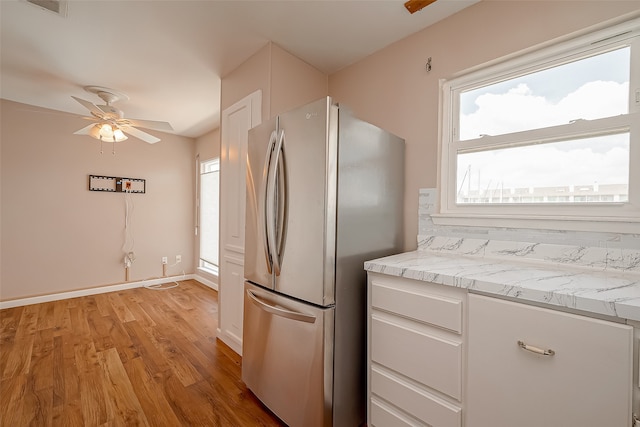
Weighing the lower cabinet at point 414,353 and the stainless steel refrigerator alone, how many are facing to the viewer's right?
0

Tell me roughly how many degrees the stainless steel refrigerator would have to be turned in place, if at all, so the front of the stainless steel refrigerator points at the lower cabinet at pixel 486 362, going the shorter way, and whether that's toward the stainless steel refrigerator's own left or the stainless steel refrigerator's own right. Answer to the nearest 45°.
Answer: approximately 90° to the stainless steel refrigerator's own left

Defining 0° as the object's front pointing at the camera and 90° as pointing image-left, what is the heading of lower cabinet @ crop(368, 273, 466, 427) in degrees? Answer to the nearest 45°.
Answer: approximately 45°

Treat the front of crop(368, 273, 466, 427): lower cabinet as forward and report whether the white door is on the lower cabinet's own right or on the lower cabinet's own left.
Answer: on the lower cabinet's own right

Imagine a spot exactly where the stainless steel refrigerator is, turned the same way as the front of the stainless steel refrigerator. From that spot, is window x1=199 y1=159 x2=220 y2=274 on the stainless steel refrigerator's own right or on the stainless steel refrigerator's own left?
on the stainless steel refrigerator's own right

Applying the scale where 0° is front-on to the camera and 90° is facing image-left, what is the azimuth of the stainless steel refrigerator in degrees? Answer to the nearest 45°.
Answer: approximately 45°

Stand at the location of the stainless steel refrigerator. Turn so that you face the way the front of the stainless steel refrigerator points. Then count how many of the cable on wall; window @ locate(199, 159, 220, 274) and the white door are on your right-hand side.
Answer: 3

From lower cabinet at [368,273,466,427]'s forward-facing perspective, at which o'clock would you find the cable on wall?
The cable on wall is roughly at 2 o'clock from the lower cabinet.

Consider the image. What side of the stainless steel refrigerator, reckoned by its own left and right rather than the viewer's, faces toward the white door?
right

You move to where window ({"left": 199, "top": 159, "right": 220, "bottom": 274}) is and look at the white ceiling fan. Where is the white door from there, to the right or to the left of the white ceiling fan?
left

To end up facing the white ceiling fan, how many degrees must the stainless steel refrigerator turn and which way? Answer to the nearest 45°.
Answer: approximately 90° to its right
